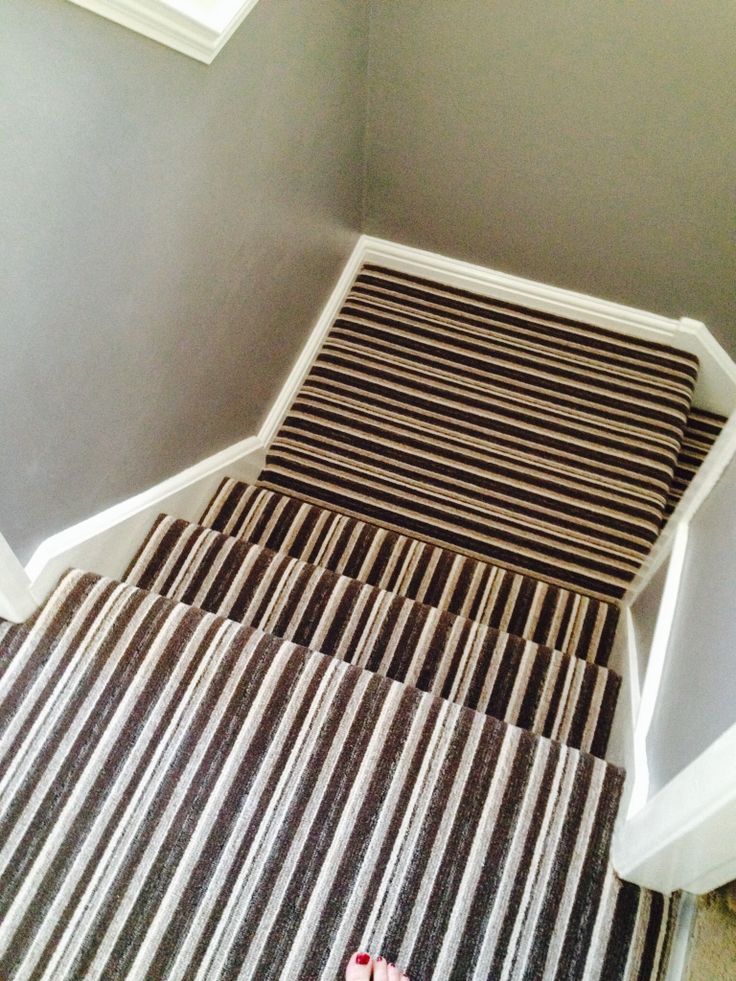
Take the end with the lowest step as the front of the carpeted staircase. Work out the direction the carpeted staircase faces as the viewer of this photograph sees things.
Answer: facing away from the viewer
